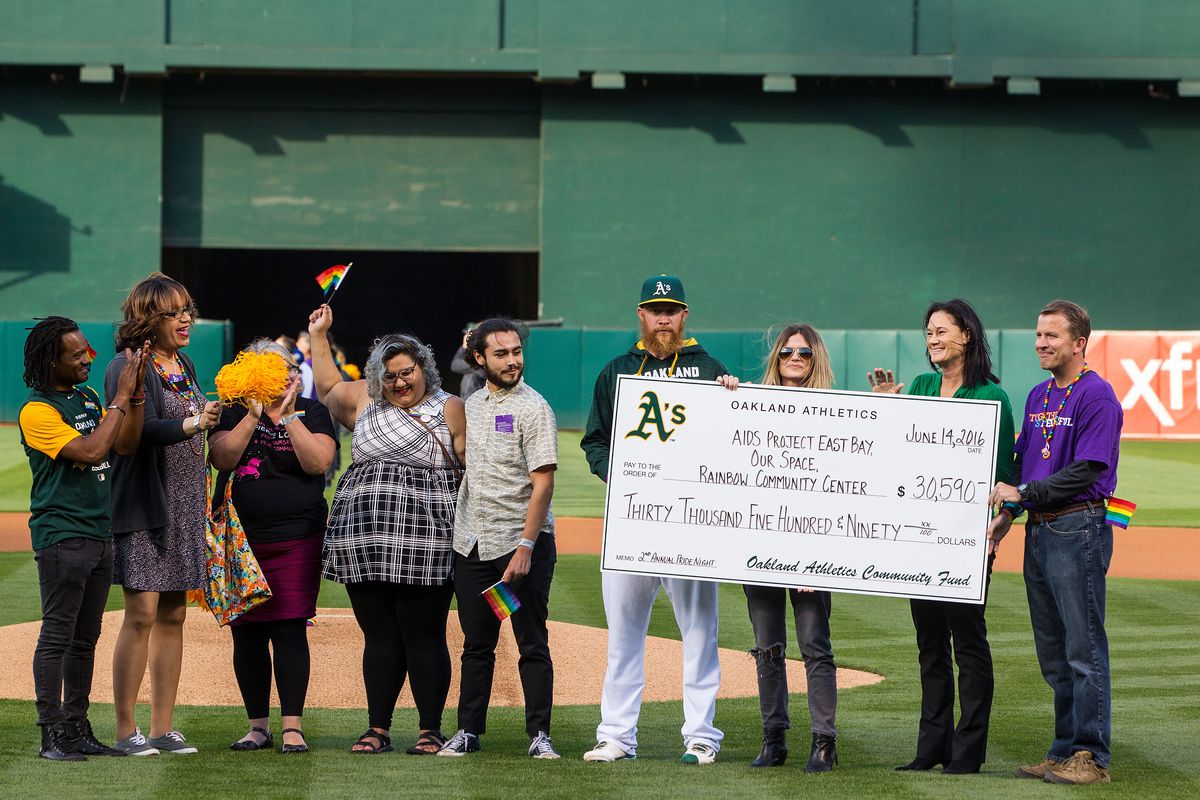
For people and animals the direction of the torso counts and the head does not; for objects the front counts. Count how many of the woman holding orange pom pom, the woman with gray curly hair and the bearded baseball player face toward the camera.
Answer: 3

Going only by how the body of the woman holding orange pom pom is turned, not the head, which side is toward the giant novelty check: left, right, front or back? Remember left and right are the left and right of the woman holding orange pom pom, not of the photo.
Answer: left

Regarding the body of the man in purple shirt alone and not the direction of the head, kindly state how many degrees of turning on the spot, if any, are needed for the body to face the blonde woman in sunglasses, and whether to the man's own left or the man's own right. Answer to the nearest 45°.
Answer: approximately 45° to the man's own right

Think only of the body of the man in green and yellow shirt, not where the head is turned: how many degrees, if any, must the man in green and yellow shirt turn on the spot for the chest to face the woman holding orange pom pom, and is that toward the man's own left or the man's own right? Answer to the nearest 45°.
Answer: approximately 45° to the man's own left

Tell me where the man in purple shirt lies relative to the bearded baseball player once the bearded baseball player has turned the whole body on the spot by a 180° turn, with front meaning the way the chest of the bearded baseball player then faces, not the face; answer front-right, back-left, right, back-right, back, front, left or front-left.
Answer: right

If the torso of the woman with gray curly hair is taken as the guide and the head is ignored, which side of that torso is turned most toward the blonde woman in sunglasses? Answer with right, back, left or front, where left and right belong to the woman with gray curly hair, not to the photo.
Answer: left

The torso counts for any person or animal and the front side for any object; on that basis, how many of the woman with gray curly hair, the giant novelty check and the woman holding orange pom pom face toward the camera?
3

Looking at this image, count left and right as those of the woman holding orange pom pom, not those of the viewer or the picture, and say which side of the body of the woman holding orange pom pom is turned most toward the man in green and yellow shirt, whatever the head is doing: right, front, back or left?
right

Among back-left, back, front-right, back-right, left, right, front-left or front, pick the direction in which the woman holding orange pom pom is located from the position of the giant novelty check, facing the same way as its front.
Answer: right

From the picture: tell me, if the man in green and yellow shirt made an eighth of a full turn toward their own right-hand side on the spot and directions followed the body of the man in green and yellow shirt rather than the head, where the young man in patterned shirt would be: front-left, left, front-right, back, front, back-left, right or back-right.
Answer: left

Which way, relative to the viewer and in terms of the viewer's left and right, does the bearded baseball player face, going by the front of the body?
facing the viewer

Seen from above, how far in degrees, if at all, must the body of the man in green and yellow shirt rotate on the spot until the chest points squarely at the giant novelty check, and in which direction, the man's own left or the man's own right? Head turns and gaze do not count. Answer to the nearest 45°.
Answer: approximately 45° to the man's own left

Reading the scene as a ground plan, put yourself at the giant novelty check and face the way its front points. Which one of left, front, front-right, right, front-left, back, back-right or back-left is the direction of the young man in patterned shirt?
right

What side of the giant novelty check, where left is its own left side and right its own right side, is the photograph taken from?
front

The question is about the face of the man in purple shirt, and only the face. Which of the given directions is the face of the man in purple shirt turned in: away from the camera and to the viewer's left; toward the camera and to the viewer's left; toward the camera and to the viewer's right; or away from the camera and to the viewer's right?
toward the camera and to the viewer's left

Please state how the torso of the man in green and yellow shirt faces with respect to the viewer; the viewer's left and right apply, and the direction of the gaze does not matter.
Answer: facing the viewer and to the right of the viewer
